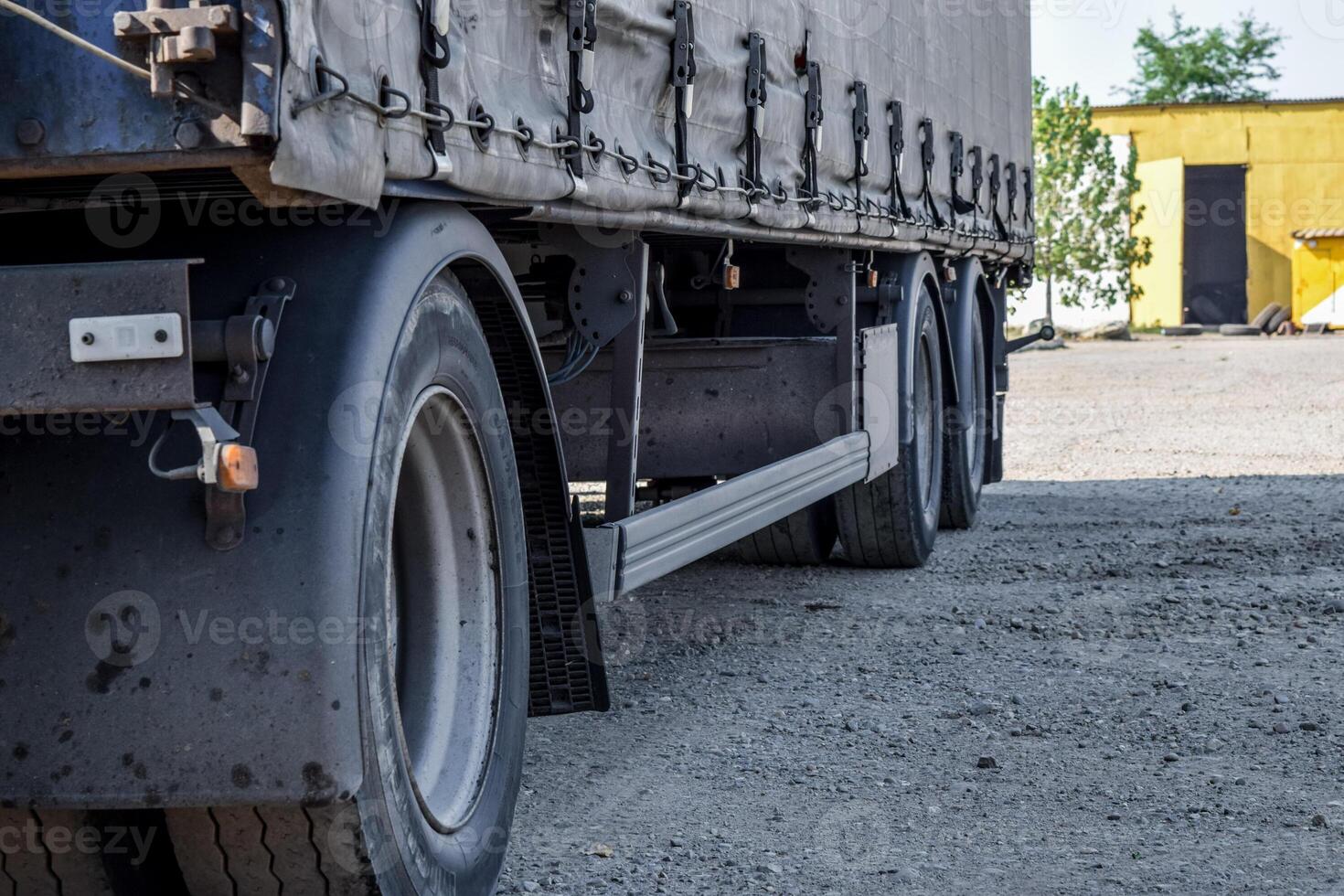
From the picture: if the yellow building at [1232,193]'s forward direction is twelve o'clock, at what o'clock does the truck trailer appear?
The truck trailer is roughly at 12 o'clock from the yellow building.

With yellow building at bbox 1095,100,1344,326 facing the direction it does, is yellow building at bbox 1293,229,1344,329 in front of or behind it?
in front

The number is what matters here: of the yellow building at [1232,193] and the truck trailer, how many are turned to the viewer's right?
0

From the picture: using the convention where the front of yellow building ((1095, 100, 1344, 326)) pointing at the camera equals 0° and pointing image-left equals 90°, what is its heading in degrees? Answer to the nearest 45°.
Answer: approximately 0°

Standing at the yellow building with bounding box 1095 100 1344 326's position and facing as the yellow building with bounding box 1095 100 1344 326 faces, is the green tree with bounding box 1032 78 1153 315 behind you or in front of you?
in front
